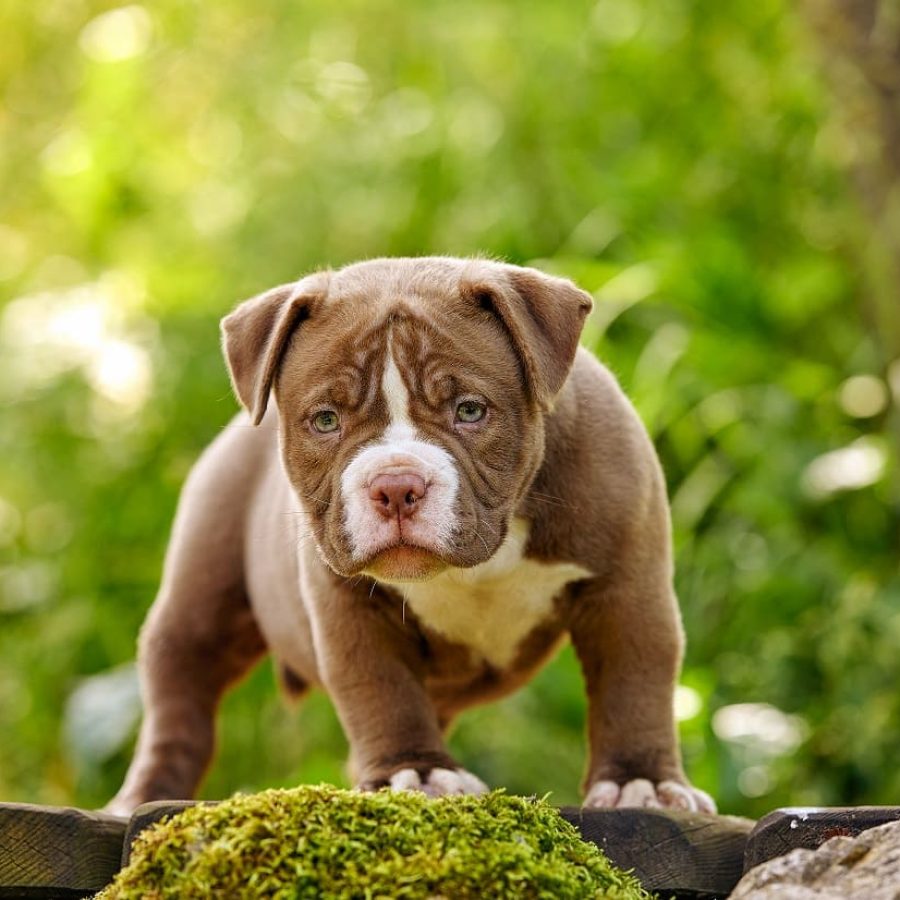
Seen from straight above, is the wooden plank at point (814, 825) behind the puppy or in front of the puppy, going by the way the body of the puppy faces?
in front

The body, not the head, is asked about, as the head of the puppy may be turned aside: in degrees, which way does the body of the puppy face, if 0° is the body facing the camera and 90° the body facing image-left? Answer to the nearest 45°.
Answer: approximately 315°
